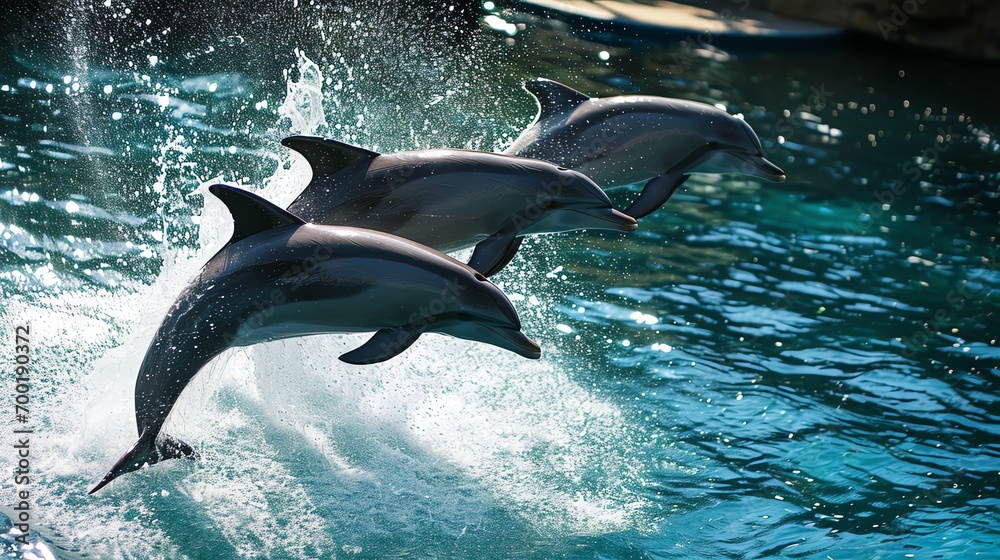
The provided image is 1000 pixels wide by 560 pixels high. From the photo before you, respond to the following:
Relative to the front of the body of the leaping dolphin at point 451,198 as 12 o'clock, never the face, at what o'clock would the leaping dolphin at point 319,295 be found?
the leaping dolphin at point 319,295 is roughly at 4 o'clock from the leaping dolphin at point 451,198.

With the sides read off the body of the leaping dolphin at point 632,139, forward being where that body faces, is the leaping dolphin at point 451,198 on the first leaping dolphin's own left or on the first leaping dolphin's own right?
on the first leaping dolphin's own right

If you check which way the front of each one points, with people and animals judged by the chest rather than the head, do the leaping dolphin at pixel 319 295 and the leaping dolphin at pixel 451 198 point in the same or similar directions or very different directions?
same or similar directions

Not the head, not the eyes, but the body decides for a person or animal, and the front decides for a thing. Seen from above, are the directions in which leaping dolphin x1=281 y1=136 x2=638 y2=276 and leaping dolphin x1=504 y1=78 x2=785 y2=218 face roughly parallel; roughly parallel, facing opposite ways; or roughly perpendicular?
roughly parallel

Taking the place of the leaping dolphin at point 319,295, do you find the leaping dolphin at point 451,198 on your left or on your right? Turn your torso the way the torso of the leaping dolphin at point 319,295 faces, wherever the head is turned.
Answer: on your left

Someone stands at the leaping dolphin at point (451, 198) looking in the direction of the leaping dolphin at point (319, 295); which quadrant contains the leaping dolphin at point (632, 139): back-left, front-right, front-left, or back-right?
back-left

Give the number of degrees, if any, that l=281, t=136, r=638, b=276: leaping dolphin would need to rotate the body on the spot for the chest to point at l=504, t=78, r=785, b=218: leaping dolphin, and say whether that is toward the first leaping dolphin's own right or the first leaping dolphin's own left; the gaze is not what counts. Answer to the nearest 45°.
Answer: approximately 45° to the first leaping dolphin's own left

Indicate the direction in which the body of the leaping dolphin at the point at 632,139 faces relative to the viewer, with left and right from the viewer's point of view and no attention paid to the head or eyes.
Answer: facing to the right of the viewer

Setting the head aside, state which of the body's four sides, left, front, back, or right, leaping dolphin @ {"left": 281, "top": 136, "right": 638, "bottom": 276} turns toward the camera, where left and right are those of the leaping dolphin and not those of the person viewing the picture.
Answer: right

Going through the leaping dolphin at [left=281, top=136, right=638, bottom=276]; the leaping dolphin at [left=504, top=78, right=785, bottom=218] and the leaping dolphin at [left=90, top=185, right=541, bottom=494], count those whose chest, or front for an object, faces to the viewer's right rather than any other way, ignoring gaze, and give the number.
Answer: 3

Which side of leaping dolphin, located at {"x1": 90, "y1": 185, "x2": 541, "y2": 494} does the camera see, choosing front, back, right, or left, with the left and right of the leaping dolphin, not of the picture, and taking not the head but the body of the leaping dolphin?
right

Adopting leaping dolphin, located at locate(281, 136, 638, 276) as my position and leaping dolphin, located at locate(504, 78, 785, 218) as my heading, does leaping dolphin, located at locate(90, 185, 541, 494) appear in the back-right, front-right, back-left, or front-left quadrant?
back-right

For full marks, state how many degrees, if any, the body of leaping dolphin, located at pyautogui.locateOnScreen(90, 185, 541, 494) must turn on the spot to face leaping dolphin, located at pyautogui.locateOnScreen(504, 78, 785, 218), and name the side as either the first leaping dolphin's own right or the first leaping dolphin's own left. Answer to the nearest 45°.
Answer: approximately 45° to the first leaping dolphin's own left

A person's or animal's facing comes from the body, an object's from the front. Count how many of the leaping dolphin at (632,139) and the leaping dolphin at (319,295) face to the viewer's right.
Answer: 2

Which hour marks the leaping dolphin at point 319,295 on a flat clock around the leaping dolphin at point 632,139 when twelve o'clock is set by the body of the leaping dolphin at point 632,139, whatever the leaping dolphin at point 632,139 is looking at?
the leaping dolphin at point 319,295 is roughly at 4 o'clock from the leaping dolphin at point 632,139.
